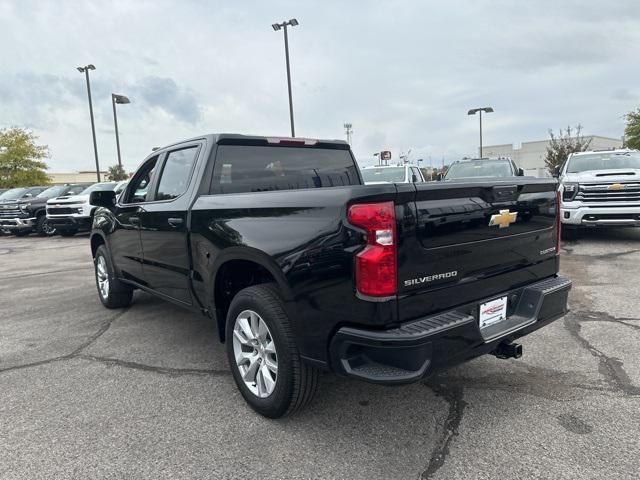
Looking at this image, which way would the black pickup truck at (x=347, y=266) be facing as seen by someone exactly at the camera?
facing away from the viewer and to the left of the viewer

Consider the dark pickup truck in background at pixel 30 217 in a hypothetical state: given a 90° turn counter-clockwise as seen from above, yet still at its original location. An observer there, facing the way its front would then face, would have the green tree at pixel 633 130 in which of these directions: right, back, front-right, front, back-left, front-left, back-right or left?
front-left

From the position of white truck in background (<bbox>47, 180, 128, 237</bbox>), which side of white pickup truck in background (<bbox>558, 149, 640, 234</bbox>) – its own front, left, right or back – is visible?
right

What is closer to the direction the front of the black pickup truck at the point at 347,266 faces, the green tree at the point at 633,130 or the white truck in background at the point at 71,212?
the white truck in background

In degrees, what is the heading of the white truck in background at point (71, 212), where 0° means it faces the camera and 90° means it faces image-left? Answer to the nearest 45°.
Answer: approximately 45°

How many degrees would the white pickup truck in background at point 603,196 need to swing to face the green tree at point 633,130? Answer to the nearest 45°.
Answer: approximately 180°

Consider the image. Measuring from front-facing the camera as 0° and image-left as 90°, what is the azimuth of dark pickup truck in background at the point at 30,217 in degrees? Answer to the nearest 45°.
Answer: approximately 45°

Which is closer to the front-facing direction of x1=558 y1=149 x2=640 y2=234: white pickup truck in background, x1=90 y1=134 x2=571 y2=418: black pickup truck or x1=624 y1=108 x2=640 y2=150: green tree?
the black pickup truck

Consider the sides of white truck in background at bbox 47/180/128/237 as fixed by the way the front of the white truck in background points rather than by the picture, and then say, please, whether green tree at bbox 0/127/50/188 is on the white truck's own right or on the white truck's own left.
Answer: on the white truck's own right

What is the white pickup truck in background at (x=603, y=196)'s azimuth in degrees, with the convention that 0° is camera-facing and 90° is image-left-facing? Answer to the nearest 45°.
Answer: approximately 0°

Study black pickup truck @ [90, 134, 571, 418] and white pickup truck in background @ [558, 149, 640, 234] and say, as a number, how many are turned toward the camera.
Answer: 1

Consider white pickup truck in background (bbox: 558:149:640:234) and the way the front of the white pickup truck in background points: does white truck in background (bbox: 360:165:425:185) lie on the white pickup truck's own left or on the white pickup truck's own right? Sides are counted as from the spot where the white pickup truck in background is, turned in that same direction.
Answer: on the white pickup truck's own right
